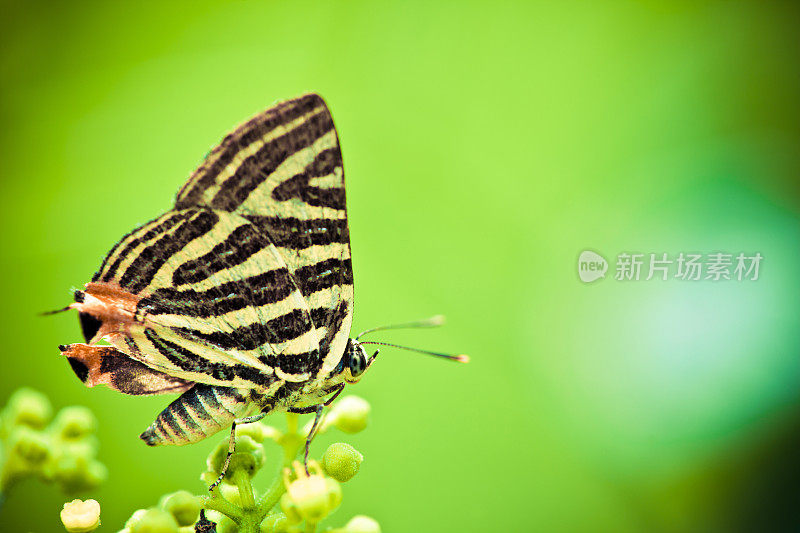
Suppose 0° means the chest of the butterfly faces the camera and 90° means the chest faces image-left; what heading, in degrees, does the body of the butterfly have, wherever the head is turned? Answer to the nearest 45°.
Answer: approximately 270°
